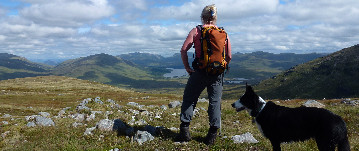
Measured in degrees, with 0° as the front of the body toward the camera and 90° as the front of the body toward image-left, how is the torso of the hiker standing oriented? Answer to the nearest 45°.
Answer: approximately 135°

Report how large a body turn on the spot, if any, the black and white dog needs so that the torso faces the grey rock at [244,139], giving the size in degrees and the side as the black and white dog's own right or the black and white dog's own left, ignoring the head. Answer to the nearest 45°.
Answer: approximately 45° to the black and white dog's own right

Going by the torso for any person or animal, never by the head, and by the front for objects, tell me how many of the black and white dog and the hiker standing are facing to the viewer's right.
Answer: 0

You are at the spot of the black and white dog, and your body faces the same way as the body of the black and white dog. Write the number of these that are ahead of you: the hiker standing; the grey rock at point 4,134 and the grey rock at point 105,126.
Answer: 3

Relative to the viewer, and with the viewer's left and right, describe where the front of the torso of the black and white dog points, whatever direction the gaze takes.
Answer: facing to the left of the viewer

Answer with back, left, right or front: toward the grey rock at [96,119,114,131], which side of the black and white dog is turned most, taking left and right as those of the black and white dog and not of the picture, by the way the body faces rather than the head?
front

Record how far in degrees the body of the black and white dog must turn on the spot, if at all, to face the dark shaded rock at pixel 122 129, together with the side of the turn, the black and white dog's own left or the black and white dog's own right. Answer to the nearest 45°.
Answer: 0° — it already faces it

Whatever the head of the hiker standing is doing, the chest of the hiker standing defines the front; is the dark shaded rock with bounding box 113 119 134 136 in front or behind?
in front

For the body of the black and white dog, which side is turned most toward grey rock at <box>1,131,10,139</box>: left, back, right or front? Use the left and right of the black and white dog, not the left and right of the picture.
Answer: front

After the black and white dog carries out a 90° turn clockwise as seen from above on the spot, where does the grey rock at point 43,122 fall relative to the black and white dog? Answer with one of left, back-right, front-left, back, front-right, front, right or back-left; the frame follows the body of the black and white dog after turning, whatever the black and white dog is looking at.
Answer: left

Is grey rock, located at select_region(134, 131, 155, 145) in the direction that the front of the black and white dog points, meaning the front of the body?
yes

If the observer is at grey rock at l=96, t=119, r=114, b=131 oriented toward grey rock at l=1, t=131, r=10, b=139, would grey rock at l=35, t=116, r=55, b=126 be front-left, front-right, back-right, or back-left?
front-right

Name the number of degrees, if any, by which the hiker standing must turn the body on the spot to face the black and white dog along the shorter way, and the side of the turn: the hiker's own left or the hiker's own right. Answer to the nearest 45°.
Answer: approximately 135° to the hiker's own right

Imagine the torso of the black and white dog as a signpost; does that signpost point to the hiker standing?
yes
